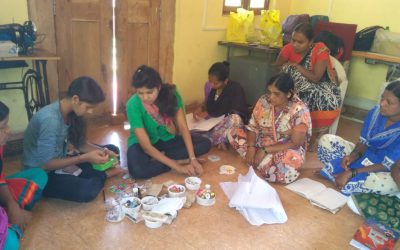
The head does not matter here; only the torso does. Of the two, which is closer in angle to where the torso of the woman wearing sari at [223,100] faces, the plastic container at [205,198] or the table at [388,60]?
the plastic container

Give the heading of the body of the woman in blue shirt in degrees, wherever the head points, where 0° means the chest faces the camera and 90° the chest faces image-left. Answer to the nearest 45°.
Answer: approximately 270°

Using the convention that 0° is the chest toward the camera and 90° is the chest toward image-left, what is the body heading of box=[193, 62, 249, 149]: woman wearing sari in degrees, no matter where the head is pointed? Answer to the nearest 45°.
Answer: approximately 45°

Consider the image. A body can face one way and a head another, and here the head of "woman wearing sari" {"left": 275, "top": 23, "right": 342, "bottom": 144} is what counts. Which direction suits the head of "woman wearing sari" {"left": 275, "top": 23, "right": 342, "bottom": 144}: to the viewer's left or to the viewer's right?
to the viewer's left

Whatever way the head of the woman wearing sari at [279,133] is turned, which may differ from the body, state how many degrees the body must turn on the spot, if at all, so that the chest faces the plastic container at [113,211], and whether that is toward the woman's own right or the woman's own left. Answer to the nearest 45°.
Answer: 0° — they already face it

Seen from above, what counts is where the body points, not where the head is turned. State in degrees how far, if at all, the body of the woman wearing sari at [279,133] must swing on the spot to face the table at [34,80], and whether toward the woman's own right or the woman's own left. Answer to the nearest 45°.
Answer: approximately 45° to the woman's own right

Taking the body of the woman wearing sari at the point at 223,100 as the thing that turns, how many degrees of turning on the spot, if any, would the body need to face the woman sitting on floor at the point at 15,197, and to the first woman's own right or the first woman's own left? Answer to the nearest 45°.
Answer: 0° — they already face them
